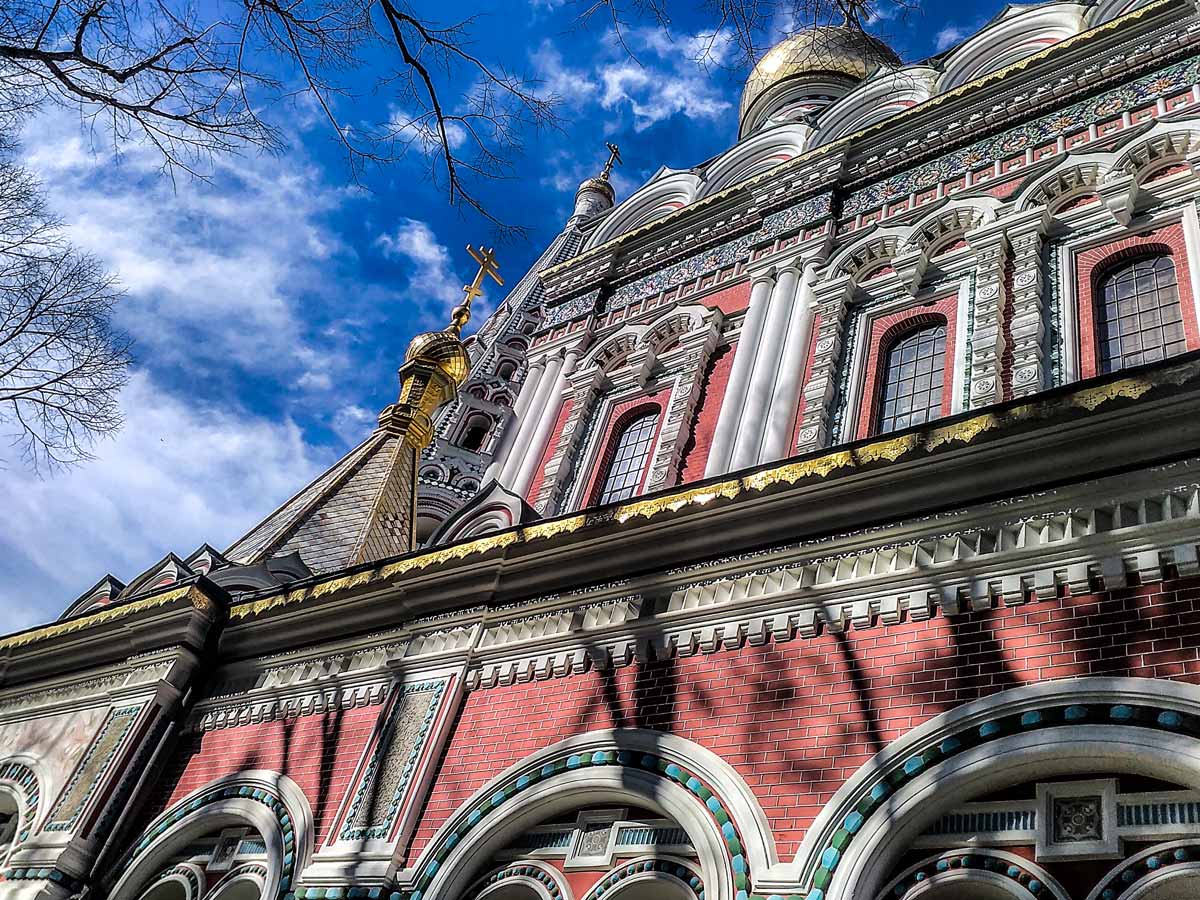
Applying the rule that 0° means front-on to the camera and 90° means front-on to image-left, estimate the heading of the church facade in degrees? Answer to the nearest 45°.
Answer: approximately 45°
